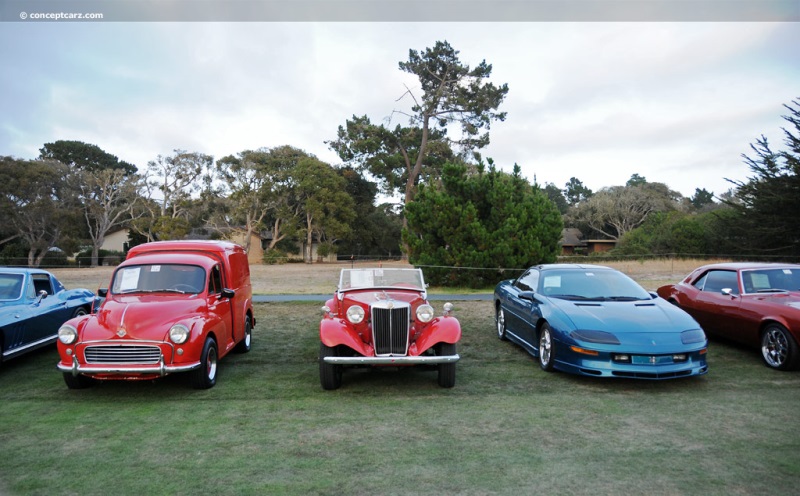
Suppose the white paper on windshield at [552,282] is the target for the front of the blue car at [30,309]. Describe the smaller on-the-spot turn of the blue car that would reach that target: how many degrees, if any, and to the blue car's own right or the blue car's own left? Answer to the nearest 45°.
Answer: approximately 90° to the blue car's own left

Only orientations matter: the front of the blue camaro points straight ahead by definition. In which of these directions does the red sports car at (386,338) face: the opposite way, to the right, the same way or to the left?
the same way

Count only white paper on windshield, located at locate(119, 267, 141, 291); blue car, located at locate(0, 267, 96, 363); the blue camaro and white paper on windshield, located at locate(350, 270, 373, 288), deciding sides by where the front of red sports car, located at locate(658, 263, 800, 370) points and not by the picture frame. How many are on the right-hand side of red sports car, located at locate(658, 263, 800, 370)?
4

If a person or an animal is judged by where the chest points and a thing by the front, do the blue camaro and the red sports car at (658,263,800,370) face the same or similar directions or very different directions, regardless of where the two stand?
same or similar directions

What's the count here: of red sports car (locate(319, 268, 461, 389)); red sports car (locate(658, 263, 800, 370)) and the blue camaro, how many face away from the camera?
0

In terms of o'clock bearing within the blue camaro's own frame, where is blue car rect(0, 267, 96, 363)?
The blue car is roughly at 4 o'clock from the blue camaro.

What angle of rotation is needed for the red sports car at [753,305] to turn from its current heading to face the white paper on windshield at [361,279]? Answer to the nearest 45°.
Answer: approximately 90° to its right

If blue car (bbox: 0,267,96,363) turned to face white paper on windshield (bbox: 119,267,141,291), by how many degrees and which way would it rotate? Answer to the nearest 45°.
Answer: approximately 90° to its left

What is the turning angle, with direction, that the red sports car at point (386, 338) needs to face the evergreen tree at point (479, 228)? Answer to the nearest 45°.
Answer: approximately 180°

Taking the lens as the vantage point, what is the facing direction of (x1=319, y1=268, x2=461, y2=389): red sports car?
facing the viewer

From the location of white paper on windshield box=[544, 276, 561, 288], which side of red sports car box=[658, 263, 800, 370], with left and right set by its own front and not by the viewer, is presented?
right

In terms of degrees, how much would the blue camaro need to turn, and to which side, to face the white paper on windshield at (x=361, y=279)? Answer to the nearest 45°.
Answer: approximately 135° to its right

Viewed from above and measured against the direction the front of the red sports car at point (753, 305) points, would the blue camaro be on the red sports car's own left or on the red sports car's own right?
on the red sports car's own right

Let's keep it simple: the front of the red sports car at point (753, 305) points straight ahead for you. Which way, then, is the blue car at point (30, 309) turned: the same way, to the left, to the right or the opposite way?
the same way

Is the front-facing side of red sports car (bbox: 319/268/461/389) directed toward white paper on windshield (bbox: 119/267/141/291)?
no

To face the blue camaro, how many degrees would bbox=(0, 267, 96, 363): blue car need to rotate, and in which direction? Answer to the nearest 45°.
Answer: approximately 90° to its left

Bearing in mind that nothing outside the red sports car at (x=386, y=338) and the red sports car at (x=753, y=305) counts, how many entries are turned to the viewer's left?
0

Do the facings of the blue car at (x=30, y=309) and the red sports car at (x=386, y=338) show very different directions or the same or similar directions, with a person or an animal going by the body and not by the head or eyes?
same or similar directions

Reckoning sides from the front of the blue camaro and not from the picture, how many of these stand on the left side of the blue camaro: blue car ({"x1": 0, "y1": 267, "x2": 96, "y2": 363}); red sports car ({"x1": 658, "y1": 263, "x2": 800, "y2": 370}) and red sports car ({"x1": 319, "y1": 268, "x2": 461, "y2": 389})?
1

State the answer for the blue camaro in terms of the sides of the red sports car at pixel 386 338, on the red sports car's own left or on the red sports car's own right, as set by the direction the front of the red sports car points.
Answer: on the red sports car's own left
